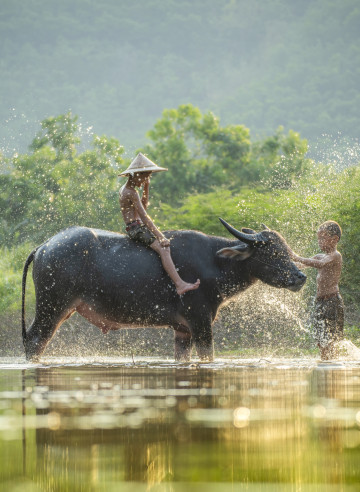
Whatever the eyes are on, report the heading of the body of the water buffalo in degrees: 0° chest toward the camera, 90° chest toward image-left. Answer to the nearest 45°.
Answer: approximately 270°

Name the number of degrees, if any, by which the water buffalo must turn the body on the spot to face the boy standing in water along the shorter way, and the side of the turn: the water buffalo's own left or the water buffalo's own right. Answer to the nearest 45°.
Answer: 0° — it already faces them

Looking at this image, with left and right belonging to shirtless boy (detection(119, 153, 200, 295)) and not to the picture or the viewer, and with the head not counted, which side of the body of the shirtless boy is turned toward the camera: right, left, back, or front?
right
